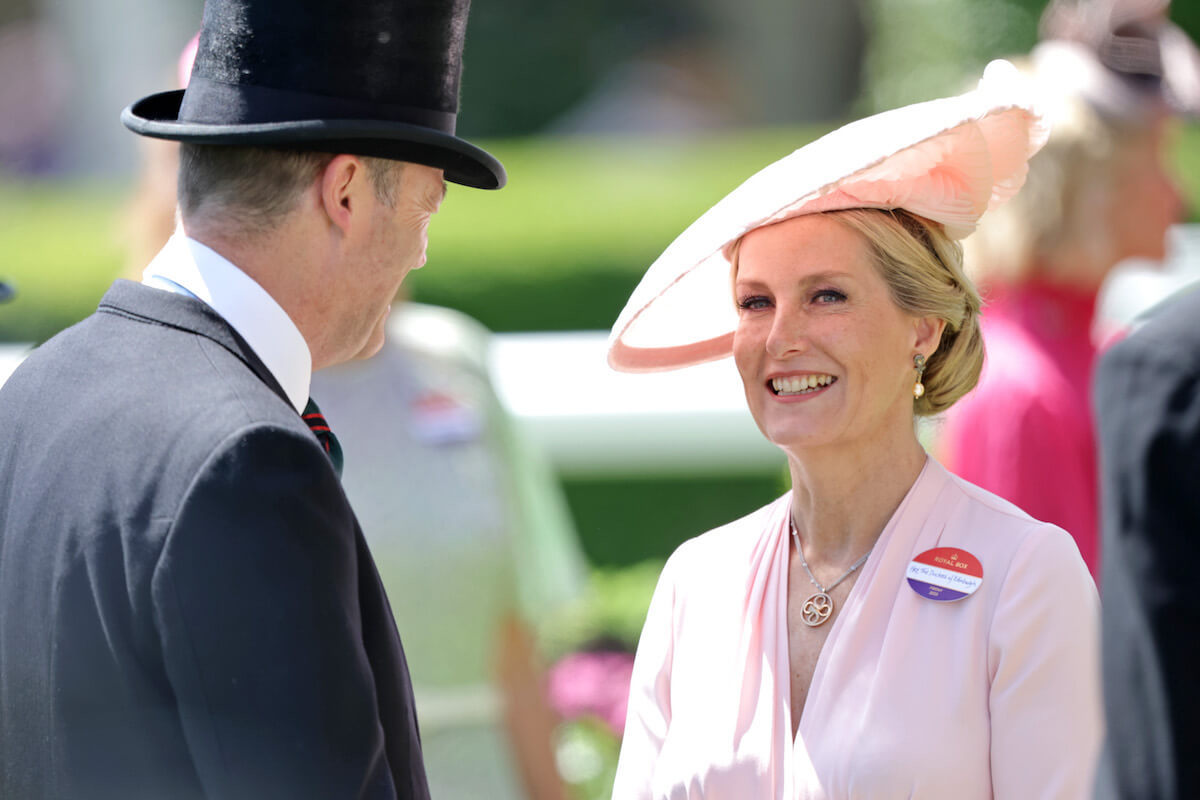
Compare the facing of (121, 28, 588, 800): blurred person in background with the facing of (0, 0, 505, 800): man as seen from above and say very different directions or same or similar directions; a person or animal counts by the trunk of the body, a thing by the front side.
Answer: very different directions

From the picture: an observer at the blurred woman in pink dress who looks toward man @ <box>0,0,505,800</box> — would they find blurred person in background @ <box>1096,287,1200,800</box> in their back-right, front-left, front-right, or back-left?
front-left

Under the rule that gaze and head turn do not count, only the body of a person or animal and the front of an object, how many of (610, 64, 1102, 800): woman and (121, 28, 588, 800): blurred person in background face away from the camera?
0

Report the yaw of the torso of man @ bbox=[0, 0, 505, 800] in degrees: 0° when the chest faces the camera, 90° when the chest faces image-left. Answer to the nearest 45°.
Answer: approximately 225°

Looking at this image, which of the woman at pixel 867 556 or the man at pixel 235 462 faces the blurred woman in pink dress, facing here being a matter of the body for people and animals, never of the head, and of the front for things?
the man

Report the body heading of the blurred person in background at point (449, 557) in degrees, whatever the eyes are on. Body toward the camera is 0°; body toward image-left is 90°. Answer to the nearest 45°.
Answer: approximately 45°

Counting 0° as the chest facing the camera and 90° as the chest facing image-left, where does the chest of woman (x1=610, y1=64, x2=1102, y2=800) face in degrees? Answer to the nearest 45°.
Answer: approximately 45°

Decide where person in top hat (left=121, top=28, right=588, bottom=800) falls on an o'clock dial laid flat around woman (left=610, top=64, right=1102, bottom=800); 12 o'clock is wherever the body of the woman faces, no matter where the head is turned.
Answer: The person in top hat is roughly at 3 o'clock from the woman.

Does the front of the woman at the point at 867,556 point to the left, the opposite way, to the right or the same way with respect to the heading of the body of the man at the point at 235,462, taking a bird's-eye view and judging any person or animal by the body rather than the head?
the opposite way

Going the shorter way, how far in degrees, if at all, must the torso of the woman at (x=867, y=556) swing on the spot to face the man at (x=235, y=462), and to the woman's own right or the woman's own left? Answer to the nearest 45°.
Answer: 0° — they already face them

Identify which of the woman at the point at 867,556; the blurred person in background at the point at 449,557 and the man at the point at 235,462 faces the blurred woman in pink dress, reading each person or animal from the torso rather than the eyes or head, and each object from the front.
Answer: the man

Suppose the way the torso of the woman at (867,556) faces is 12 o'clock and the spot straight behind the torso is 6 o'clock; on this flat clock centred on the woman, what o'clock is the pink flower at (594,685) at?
The pink flower is roughly at 4 o'clock from the woman.

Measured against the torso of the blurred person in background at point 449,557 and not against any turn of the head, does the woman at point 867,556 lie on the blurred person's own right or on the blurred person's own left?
on the blurred person's own left

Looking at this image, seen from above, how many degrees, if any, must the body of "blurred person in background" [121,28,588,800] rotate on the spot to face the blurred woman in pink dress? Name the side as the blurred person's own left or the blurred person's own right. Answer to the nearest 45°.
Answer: approximately 135° to the blurred person's own left

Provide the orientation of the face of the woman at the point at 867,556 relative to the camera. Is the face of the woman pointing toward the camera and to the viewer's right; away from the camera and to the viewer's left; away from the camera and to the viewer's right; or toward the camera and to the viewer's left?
toward the camera and to the viewer's left
